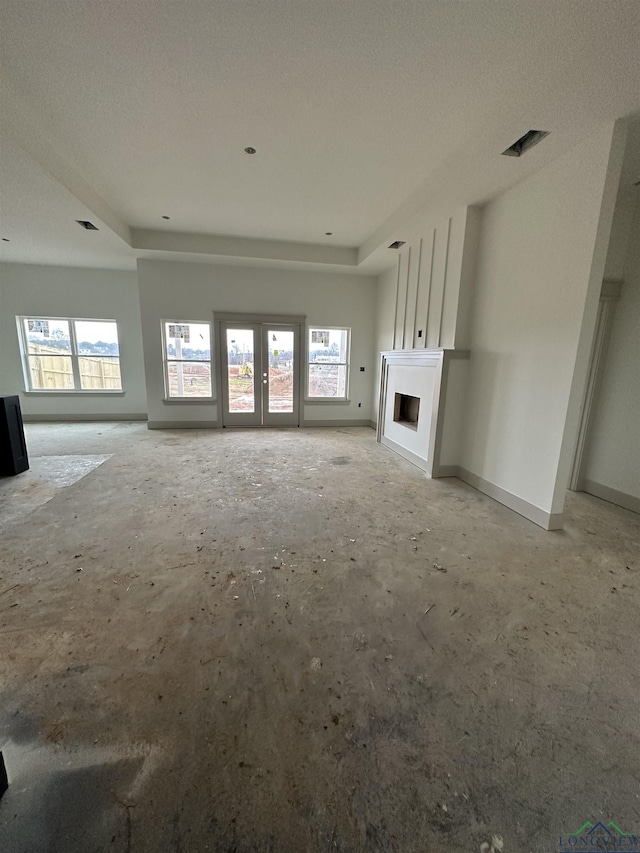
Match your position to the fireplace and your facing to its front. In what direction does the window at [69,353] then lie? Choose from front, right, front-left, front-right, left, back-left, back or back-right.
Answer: front-right

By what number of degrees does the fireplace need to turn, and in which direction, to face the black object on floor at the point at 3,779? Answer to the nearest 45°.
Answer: approximately 45° to its left

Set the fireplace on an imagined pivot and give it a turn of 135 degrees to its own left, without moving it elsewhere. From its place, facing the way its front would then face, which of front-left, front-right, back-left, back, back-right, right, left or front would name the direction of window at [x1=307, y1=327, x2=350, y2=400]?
back-left

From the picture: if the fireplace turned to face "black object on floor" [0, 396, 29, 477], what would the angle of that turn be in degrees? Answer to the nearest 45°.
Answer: approximately 45° to its right

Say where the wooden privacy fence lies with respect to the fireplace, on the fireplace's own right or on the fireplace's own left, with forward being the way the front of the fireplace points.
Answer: on the fireplace's own right

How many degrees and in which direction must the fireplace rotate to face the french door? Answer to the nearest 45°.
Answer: approximately 90° to its right

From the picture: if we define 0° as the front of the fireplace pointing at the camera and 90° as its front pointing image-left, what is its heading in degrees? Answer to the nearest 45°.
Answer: approximately 45°

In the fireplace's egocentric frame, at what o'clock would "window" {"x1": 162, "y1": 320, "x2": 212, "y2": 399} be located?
The window is roughly at 2 o'clock from the fireplace.
